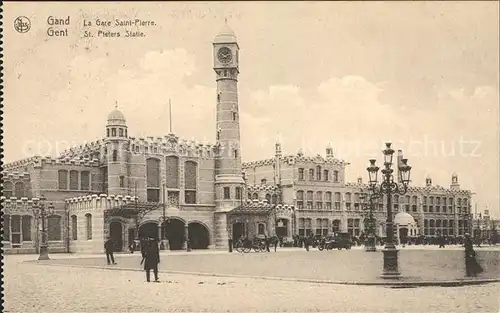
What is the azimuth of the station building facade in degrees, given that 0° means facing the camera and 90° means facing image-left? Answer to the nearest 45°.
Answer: approximately 315°

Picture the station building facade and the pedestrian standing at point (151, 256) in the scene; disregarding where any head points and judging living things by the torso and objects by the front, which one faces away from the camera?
the pedestrian standing

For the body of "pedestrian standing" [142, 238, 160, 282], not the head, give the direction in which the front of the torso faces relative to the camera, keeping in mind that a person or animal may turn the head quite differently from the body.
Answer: away from the camera

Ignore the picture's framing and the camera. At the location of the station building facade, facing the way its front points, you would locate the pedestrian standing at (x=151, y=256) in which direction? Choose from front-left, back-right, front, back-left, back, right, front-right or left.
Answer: front-right

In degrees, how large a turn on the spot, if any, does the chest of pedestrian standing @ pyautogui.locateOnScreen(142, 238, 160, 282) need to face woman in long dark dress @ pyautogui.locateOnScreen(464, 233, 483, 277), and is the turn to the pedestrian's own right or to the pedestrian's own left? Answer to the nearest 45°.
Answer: approximately 90° to the pedestrian's own right

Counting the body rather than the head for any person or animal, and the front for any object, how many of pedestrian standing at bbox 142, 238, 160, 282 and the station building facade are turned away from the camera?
1

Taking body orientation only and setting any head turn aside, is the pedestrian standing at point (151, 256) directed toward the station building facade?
yes
